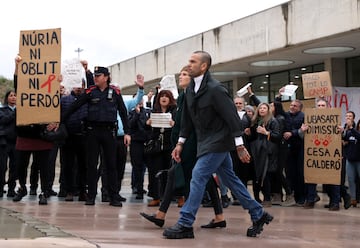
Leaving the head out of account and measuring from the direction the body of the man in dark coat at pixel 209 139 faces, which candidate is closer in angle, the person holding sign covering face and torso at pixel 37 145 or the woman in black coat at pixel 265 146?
the person holding sign covering face and torso

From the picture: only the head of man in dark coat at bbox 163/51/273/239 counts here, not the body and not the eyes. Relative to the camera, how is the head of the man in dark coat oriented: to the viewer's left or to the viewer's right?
to the viewer's left

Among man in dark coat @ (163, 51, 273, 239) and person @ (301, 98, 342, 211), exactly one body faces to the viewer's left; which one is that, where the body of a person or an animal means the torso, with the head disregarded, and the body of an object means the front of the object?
the man in dark coat

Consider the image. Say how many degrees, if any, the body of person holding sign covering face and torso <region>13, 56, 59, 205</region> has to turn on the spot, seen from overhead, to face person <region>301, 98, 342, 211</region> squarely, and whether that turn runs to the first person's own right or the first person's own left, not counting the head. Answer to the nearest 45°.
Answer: approximately 90° to the first person's own left

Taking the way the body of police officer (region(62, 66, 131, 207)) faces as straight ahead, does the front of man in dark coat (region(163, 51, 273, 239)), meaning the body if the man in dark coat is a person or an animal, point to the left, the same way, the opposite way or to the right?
to the right

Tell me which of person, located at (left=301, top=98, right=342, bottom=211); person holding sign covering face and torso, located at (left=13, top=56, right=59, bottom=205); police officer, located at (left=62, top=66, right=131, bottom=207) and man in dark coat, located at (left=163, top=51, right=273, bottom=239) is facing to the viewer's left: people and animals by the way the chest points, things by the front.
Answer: the man in dark coat

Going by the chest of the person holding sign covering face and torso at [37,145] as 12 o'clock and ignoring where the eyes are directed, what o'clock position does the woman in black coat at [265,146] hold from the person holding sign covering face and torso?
The woman in black coat is roughly at 9 o'clock from the person holding sign covering face and torso.

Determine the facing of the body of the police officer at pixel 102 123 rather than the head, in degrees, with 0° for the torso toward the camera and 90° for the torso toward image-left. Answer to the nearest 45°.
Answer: approximately 0°

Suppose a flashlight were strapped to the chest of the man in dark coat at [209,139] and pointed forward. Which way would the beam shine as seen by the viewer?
to the viewer's left

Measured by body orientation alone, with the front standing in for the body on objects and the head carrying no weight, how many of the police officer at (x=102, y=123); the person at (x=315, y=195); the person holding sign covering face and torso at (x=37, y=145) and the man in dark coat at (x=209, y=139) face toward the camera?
3

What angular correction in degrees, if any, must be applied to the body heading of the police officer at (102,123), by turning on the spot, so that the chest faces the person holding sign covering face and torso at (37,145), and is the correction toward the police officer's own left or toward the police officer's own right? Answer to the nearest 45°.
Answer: approximately 135° to the police officer's own right
